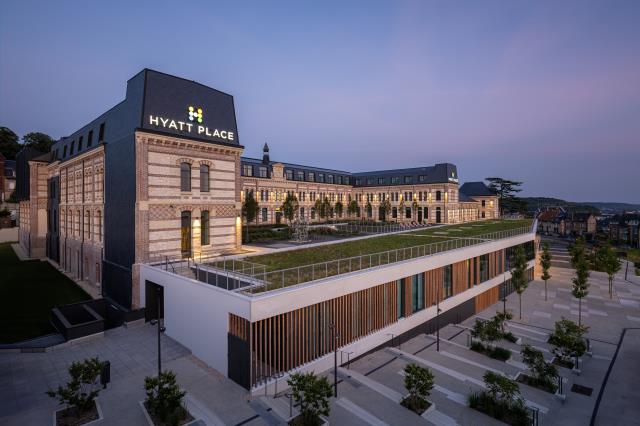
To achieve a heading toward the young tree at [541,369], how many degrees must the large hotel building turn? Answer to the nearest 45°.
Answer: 0° — it already faces it

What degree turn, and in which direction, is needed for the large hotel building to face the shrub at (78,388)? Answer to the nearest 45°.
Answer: approximately 45° to its right

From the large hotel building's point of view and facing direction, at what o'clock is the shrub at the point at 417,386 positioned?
The shrub is roughly at 12 o'clock from the large hotel building.

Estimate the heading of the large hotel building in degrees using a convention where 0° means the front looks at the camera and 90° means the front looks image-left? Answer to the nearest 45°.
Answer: approximately 315°

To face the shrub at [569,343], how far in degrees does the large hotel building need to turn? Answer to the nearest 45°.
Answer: approximately 45° to its left

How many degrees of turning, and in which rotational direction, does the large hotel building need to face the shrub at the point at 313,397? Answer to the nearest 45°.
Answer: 0° — it already faces it
